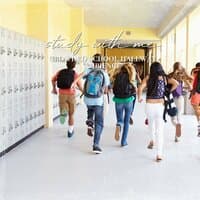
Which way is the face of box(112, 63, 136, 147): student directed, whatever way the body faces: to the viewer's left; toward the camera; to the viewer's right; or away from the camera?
away from the camera

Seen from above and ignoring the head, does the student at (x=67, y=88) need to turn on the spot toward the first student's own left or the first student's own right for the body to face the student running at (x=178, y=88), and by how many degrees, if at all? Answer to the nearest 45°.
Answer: approximately 90° to the first student's own right

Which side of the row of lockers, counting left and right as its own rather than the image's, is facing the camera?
right

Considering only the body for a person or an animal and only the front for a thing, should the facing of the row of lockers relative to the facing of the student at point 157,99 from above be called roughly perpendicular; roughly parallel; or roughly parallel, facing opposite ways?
roughly perpendicular

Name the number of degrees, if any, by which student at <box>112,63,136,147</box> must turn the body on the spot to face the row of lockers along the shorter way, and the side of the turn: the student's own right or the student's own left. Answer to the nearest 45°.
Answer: approximately 90° to the student's own left

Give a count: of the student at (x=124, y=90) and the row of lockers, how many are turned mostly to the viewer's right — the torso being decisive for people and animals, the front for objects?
1

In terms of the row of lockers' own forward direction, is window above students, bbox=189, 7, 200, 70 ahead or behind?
ahead

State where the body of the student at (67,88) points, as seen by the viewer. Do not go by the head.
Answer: away from the camera

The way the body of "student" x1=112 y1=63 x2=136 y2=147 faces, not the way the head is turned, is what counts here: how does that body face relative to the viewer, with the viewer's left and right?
facing away from the viewer

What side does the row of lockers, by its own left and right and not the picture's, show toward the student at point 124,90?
front

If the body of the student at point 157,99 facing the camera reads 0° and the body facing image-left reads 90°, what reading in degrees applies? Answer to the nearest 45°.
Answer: approximately 180°

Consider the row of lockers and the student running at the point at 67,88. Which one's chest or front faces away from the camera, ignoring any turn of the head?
the student running

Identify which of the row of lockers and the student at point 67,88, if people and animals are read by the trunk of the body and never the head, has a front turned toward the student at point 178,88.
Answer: the row of lockers
